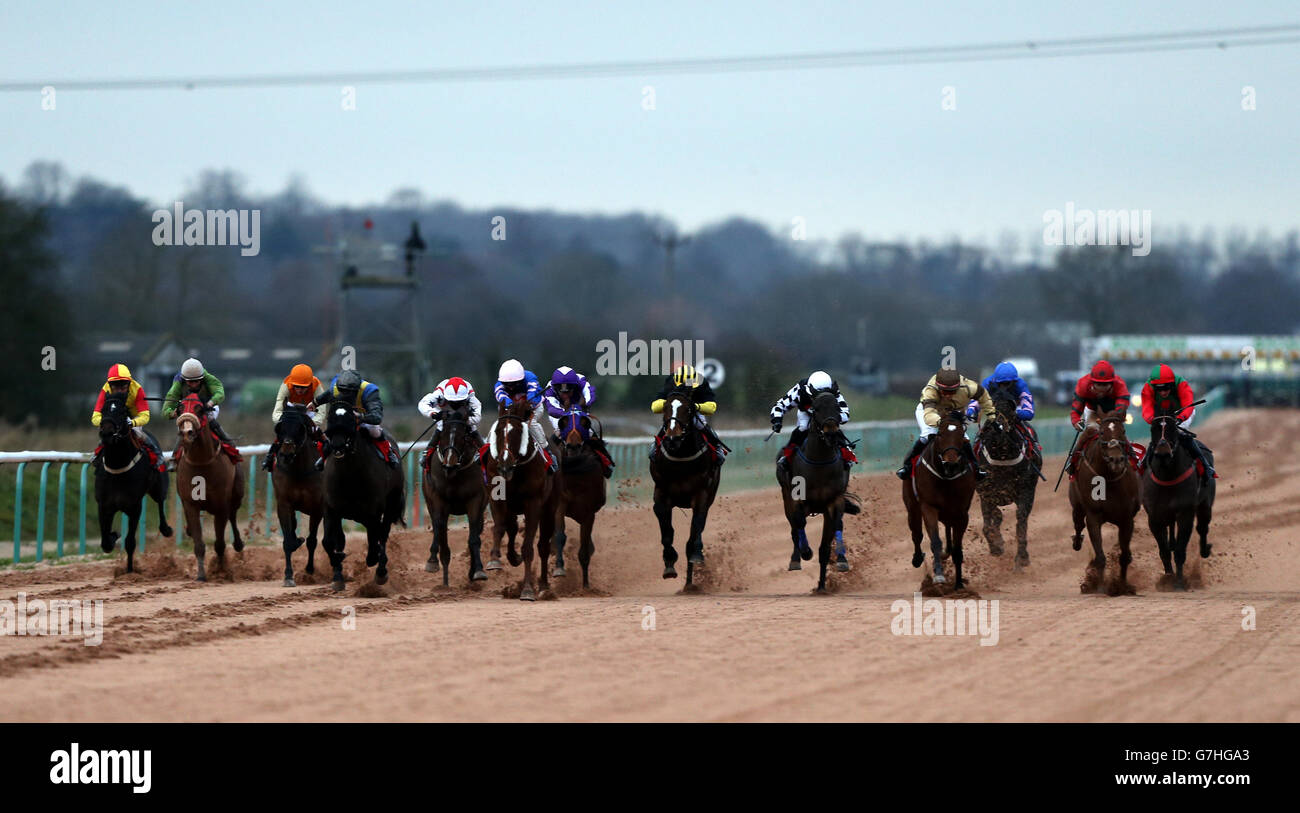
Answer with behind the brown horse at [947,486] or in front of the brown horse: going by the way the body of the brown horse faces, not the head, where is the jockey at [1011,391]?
behind

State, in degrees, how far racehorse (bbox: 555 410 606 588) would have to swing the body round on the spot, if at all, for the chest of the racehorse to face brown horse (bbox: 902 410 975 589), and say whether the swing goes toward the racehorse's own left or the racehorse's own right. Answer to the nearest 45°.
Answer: approximately 45° to the racehorse's own left

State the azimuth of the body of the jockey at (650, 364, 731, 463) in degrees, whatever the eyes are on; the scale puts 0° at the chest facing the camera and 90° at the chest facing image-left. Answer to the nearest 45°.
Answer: approximately 0°

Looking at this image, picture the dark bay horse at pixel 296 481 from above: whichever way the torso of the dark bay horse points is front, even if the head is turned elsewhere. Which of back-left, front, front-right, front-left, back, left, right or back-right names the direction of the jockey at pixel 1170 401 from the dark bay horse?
left

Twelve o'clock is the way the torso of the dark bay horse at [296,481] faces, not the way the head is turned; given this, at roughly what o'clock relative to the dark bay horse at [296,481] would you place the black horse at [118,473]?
the black horse at [118,473] is roughly at 4 o'clock from the dark bay horse at [296,481].

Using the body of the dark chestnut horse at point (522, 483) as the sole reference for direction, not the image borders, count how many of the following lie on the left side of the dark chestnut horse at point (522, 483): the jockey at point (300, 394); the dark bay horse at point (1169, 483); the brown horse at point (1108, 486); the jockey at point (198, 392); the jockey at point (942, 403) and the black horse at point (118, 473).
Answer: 3

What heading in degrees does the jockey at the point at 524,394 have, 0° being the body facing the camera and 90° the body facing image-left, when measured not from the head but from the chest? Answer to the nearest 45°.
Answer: approximately 0°

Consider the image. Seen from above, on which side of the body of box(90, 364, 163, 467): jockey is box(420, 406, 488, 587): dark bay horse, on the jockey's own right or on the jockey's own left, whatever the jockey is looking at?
on the jockey's own left

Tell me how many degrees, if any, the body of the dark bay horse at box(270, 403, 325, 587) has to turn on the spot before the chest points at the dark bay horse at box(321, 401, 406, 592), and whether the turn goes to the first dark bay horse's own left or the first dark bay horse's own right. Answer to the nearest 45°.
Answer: approximately 45° to the first dark bay horse's own left

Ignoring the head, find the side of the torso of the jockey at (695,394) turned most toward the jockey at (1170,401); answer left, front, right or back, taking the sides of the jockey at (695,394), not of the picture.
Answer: left
